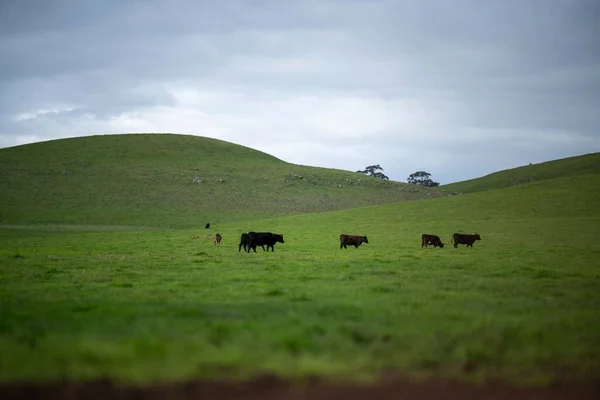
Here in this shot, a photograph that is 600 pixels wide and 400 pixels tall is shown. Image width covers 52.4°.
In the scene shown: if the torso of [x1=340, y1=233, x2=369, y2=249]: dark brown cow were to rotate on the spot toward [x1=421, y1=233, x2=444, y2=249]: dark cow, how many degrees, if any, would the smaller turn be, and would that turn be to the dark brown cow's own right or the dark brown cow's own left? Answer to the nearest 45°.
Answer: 0° — it already faces it

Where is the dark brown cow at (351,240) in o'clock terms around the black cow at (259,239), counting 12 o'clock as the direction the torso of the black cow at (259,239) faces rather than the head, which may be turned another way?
the dark brown cow at (351,240) is roughly at 11 o'clock from the black cow at (259,239).

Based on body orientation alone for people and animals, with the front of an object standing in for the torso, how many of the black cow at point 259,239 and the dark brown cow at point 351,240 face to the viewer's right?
2

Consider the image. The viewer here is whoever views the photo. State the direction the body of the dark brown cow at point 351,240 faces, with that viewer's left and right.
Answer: facing to the right of the viewer

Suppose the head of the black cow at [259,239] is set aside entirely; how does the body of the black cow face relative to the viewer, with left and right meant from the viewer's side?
facing to the right of the viewer
